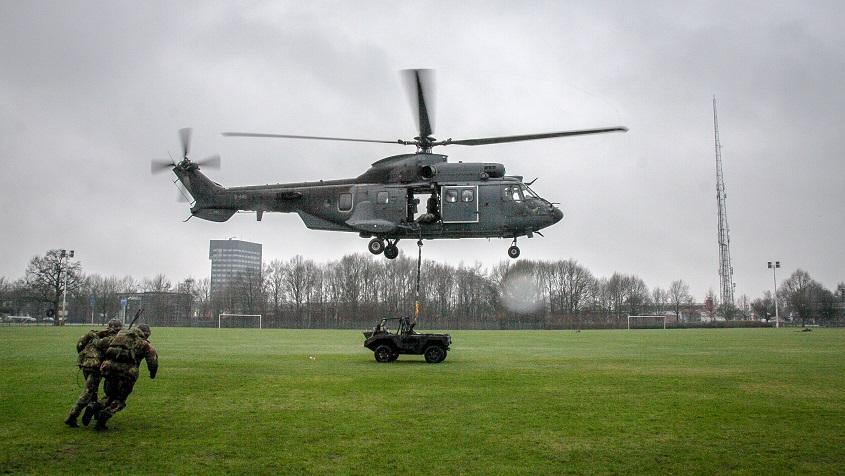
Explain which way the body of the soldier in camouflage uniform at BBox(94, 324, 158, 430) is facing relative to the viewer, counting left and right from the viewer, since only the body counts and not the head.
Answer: facing away from the viewer and to the right of the viewer

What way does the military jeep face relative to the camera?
to the viewer's right

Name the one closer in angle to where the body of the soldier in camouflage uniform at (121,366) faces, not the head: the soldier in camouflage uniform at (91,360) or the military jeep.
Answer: the military jeep

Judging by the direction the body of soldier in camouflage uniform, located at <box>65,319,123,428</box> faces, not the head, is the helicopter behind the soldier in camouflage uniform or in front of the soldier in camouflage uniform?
in front

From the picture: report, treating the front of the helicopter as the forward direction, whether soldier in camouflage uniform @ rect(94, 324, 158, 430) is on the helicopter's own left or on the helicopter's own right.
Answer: on the helicopter's own right

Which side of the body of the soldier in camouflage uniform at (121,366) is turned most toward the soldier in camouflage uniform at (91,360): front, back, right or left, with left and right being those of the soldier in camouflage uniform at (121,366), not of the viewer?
left

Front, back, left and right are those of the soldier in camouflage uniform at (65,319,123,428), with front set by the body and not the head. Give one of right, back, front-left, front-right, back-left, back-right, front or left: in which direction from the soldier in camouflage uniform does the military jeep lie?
front-left

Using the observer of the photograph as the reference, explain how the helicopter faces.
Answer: facing to the right of the viewer

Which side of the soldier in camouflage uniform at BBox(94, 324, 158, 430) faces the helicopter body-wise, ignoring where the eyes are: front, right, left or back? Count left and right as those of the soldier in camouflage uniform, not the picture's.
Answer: front

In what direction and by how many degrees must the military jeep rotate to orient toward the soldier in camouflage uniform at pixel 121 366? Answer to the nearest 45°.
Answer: approximately 90° to its right
